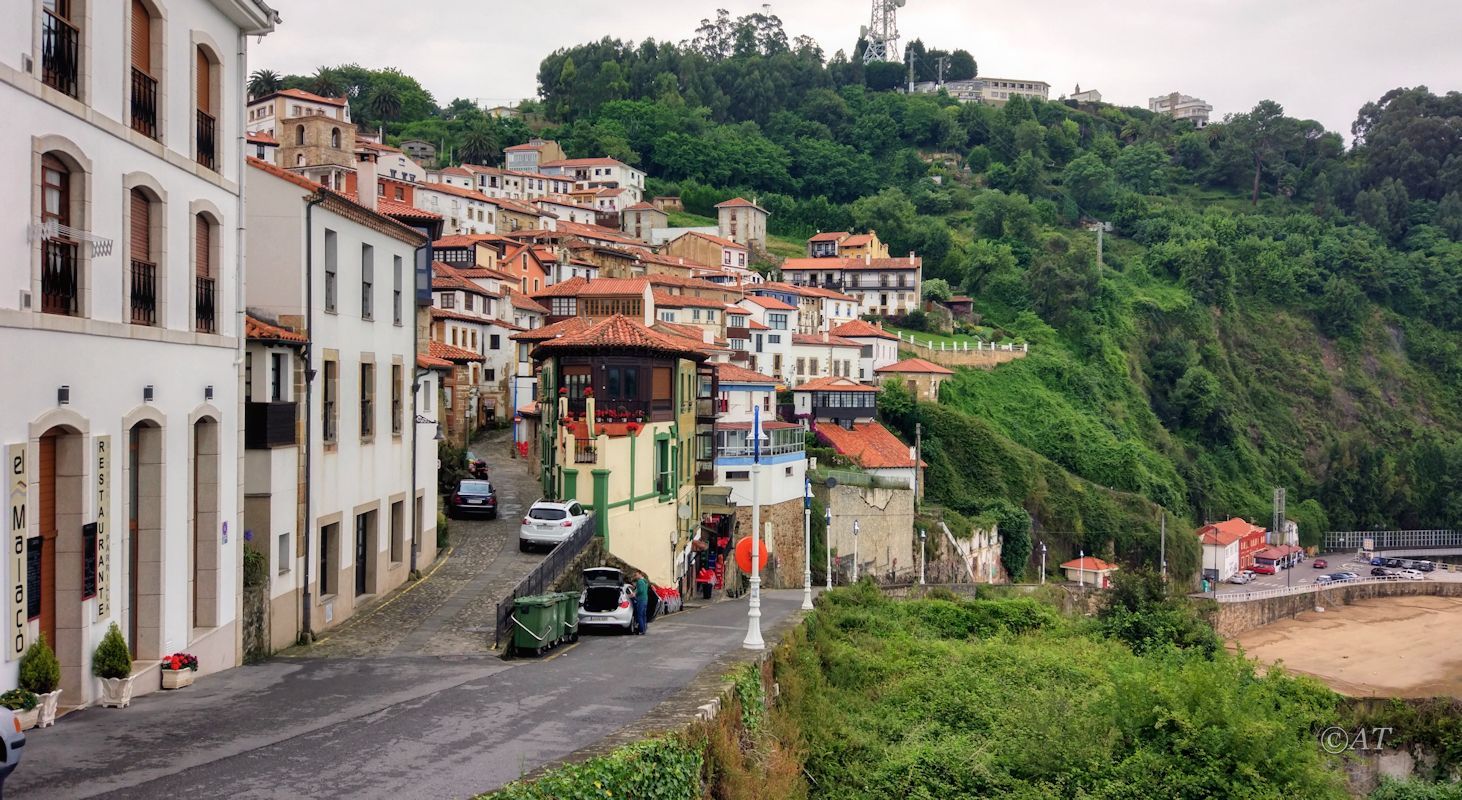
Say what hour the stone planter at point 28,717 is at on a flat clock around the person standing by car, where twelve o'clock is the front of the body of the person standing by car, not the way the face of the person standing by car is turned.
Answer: The stone planter is roughly at 10 o'clock from the person standing by car.

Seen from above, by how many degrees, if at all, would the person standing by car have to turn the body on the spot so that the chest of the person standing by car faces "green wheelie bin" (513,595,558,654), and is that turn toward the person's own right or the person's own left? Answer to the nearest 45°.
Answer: approximately 45° to the person's own left

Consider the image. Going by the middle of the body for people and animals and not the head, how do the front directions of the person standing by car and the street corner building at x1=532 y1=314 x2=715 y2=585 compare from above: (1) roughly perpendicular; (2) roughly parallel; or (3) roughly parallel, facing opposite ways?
roughly perpendicular

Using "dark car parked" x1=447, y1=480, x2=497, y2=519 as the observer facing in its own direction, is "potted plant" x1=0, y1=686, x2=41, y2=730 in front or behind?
behind

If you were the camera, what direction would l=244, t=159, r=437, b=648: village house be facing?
facing the viewer and to the right of the viewer

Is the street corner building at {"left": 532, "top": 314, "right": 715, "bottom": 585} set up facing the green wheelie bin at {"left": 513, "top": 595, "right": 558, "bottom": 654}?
yes

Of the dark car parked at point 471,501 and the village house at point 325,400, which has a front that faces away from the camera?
the dark car parked

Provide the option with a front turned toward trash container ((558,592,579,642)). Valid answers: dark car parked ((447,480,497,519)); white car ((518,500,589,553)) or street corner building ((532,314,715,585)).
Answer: the street corner building

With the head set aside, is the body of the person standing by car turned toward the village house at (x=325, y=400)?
yes

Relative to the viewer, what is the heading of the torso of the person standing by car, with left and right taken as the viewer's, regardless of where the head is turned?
facing to the left of the viewer

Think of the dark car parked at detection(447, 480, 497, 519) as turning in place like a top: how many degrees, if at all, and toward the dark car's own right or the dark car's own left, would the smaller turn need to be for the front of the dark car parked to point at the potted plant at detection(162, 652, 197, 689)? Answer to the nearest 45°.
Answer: approximately 180°

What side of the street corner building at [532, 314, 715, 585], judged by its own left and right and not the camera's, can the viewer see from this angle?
front

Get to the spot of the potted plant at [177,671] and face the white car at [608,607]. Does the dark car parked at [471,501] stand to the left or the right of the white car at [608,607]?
left

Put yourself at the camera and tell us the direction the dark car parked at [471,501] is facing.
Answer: facing away from the viewer

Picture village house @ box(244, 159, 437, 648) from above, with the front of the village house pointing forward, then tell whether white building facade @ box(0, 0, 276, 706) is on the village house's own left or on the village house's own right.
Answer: on the village house's own right

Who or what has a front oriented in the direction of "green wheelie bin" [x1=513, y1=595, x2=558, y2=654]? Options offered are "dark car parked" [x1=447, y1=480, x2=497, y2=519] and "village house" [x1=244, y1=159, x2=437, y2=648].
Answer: the village house

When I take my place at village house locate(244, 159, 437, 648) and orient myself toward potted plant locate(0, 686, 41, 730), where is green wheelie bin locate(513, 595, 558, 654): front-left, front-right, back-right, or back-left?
front-left

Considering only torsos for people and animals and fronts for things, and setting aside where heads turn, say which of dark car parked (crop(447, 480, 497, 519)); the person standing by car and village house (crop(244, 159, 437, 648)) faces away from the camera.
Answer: the dark car parked
